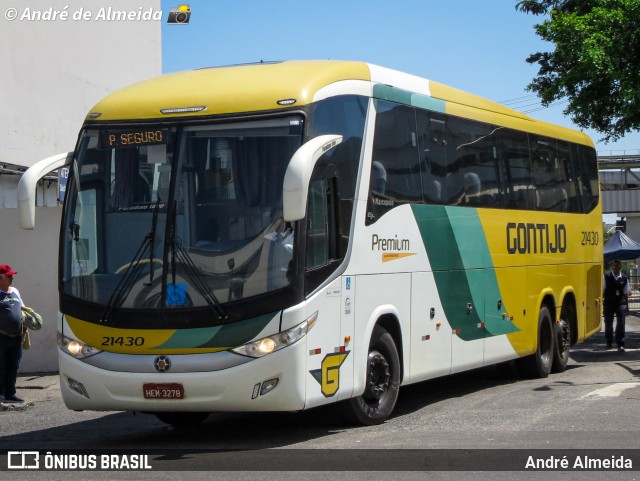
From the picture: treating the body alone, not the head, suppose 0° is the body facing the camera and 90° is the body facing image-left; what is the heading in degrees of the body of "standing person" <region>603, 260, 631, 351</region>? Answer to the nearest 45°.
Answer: approximately 0°

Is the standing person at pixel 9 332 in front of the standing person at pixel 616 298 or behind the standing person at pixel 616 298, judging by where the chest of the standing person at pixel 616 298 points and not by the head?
in front

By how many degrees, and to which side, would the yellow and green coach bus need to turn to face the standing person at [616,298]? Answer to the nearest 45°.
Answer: approximately 180°

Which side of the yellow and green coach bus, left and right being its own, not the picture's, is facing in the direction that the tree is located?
back

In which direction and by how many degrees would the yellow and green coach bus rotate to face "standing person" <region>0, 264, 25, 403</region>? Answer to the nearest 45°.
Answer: approximately 90° to its right

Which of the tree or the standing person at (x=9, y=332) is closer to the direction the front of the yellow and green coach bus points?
the standing person
